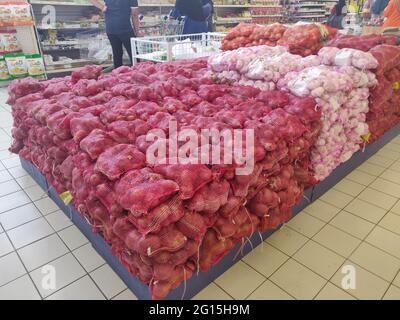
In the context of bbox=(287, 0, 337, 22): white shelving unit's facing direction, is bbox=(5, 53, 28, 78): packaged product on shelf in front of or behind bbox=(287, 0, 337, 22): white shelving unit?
in front

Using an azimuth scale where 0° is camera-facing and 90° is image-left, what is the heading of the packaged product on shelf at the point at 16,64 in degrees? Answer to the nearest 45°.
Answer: approximately 0°

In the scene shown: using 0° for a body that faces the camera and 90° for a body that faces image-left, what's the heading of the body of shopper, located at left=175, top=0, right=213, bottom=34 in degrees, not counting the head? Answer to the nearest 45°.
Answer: approximately 180°

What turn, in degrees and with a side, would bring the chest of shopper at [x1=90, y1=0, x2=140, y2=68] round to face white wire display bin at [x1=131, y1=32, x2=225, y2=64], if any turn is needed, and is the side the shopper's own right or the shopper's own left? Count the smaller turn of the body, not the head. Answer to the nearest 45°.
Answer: approximately 135° to the shopper's own right

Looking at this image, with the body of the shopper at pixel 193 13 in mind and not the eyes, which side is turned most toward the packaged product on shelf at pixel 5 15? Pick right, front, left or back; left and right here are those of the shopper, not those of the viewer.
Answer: left

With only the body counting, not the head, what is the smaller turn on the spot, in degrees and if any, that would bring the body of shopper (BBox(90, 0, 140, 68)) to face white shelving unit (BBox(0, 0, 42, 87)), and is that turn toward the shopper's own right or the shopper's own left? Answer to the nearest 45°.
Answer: approximately 45° to the shopper's own left

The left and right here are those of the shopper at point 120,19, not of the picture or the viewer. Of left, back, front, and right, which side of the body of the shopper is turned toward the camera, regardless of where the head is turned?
back
